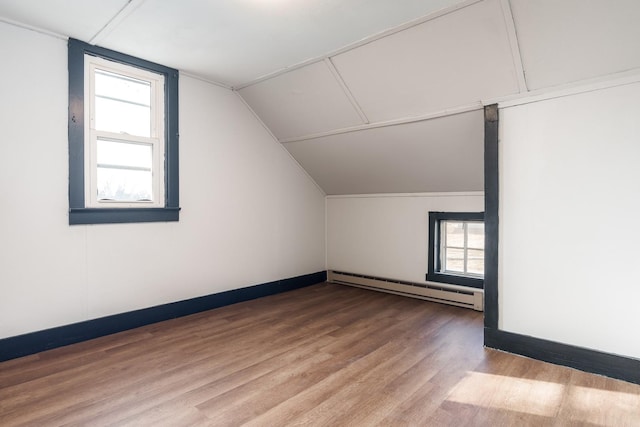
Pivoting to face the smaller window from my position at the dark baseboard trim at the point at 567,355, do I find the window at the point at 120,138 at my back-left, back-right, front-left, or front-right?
front-left

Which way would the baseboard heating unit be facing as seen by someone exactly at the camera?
facing the viewer and to the left of the viewer

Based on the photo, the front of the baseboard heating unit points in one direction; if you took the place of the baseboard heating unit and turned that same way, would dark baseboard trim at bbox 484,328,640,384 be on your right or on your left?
on your left

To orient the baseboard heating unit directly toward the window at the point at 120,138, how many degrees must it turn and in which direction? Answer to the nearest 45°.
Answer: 0° — it already faces it
